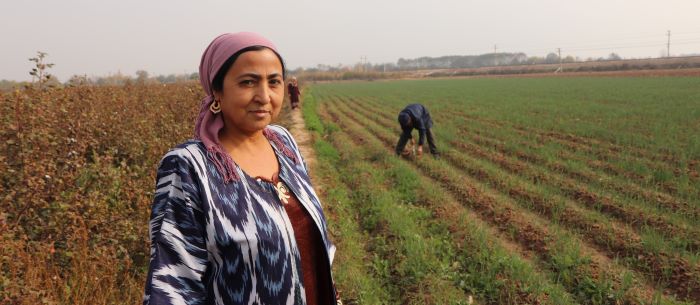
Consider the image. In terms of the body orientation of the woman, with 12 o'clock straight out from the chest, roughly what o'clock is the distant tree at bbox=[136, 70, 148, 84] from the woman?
The distant tree is roughly at 7 o'clock from the woman.

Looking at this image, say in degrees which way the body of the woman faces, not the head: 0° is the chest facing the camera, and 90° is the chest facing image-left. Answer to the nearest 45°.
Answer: approximately 315°

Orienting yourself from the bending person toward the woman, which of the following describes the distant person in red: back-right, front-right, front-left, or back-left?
back-right

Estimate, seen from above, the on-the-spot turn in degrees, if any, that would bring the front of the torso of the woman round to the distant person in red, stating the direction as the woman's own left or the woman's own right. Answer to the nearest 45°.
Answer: approximately 135° to the woman's own left

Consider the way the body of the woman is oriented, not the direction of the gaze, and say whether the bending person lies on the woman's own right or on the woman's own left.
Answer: on the woman's own left
